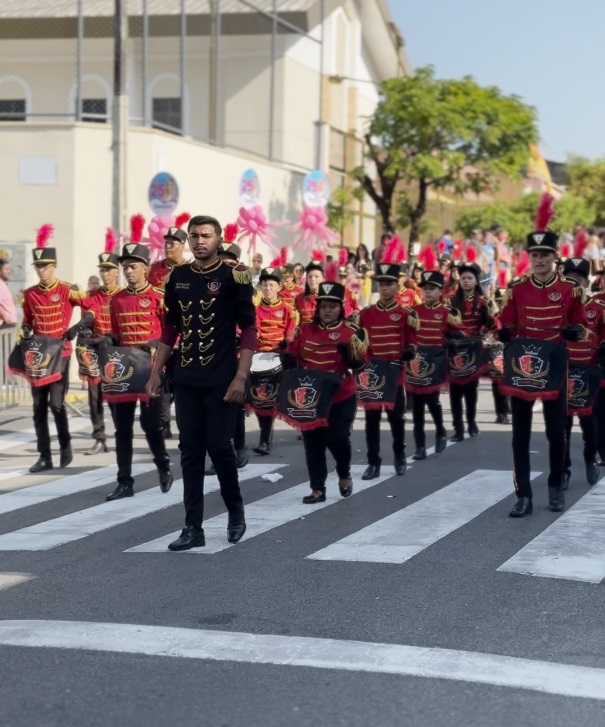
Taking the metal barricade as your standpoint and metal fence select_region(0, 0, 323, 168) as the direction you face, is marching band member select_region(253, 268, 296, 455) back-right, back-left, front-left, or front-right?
back-right

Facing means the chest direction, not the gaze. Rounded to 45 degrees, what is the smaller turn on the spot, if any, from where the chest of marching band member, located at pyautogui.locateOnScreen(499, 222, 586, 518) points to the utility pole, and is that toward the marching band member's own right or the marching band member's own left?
approximately 135° to the marching band member's own right

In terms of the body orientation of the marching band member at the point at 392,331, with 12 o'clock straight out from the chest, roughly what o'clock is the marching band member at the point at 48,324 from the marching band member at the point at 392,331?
the marching band member at the point at 48,324 is roughly at 3 o'clock from the marching band member at the point at 392,331.

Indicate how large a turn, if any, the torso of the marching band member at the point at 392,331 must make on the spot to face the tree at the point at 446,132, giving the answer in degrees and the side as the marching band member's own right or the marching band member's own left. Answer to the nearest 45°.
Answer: approximately 180°

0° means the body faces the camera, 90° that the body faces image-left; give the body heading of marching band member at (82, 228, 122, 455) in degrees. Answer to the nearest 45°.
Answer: approximately 0°

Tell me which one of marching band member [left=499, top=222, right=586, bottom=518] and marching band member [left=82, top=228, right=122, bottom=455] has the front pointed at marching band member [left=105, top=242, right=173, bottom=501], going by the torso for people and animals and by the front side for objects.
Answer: marching band member [left=82, top=228, right=122, bottom=455]

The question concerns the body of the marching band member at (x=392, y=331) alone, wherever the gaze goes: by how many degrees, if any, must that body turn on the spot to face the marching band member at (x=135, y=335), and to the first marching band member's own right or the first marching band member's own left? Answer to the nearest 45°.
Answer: approximately 45° to the first marching band member's own right

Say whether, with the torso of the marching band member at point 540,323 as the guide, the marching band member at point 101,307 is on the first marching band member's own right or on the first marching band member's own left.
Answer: on the first marching band member's own right
